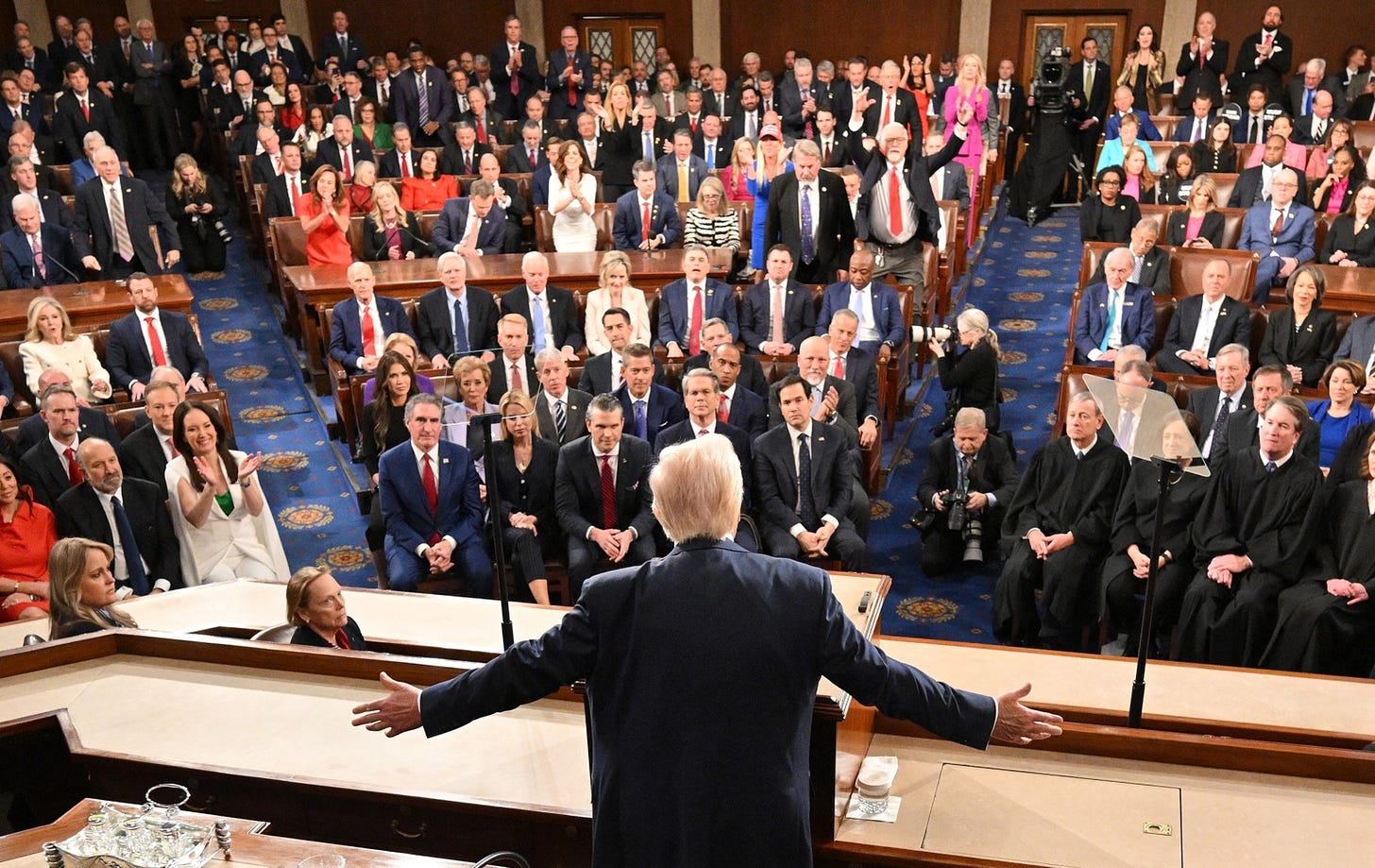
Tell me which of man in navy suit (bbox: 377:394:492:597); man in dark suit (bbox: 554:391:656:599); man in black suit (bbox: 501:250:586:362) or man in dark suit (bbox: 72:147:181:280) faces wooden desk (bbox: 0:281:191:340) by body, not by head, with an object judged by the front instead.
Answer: man in dark suit (bbox: 72:147:181:280)

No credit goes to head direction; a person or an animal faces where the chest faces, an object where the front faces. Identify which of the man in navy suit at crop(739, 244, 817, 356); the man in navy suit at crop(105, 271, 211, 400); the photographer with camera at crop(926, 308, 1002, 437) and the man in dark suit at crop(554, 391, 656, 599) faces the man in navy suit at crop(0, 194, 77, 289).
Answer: the photographer with camera

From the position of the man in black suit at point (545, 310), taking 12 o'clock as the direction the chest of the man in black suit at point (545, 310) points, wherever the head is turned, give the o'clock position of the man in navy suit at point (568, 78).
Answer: the man in navy suit at point (568, 78) is roughly at 6 o'clock from the man in black suit at point (545, 310).

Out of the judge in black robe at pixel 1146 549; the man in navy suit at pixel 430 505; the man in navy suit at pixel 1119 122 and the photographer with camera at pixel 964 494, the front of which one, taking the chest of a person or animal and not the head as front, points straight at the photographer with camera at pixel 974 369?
the man in navy suit at pixel 1119 122

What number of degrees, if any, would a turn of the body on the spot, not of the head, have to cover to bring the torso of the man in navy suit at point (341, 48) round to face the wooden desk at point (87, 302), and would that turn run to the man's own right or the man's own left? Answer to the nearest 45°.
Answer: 0° — they already face it

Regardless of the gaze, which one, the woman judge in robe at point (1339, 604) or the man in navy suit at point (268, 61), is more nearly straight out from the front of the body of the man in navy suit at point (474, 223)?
the woman judge in robe

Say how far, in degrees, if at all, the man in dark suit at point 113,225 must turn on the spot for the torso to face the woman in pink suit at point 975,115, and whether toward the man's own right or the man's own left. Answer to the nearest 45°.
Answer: approximately 90° to the man's own left

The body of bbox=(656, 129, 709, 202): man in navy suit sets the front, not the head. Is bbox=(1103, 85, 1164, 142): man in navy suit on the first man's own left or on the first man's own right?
on the first man's own left
